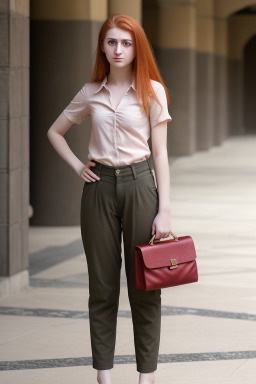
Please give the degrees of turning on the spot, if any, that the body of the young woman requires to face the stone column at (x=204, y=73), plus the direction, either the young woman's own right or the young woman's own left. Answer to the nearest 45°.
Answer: approximately 180°

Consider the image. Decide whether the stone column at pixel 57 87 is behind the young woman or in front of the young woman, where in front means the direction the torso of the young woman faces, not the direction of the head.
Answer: behind

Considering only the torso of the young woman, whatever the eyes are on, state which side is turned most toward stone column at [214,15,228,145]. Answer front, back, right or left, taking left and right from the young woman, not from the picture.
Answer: back

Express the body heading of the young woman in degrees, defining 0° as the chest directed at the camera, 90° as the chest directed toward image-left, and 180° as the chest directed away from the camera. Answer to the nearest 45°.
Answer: approximately 0°
